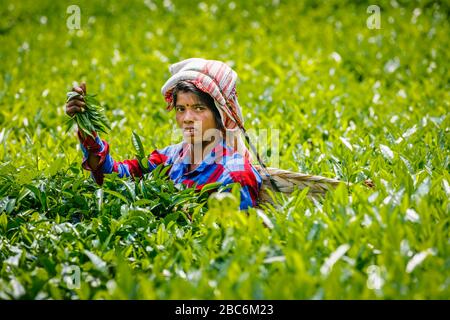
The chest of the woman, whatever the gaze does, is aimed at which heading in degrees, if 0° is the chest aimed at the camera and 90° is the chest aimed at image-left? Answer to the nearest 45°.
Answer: approximately 45°
